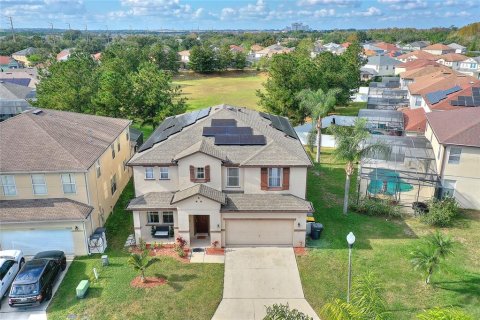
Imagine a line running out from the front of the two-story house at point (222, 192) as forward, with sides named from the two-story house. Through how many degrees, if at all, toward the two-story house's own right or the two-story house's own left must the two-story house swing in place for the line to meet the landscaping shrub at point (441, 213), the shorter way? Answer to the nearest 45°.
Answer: approximately 90° to the two-story house's own left

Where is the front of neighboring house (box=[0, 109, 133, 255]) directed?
toward the camera

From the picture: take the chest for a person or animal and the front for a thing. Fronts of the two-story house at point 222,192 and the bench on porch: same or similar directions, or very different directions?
same or similar directions

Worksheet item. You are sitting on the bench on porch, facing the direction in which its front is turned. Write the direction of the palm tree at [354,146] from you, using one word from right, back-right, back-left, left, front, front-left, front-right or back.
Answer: left

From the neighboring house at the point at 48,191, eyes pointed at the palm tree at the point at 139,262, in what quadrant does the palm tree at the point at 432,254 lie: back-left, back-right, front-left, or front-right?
front-left

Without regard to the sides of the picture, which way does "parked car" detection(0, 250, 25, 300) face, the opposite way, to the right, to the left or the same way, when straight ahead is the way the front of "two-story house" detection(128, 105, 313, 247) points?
the opposite way

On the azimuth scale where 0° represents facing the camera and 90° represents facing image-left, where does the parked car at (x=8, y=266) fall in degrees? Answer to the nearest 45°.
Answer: approximately 225°

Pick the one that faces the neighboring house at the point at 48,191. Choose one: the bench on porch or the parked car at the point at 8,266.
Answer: the parked car

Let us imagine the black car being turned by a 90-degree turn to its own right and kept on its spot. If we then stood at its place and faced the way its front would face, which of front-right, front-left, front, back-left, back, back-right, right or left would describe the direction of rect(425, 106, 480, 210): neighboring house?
front-left

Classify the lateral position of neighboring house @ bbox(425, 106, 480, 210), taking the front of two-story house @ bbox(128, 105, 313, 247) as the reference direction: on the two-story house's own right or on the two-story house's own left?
on the two-story house's own left

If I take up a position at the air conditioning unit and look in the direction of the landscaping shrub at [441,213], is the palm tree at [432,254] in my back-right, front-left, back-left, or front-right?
front-right

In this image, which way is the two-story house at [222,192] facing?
toward the camera

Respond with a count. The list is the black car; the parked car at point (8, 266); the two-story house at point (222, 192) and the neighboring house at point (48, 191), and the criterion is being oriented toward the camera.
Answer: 2

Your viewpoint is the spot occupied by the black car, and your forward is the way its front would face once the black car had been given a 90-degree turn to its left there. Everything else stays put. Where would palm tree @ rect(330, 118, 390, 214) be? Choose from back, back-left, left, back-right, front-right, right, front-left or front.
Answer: back-right

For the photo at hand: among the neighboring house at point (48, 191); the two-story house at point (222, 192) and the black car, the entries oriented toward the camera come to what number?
2

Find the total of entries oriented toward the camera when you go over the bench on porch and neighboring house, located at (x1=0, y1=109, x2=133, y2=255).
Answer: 2
